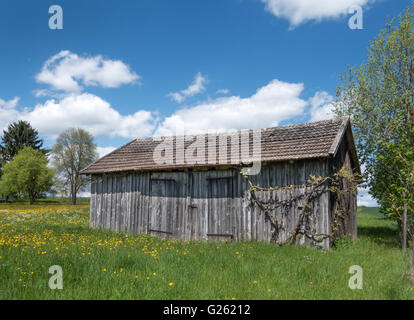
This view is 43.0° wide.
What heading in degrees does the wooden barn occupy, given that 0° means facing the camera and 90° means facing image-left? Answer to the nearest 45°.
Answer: approximately 45°

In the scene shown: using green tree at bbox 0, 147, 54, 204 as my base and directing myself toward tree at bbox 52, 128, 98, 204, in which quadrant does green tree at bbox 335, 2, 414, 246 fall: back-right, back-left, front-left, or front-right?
front-right

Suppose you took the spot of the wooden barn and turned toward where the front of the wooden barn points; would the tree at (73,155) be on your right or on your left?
on your right

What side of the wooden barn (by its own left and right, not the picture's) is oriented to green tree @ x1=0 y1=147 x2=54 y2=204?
right
